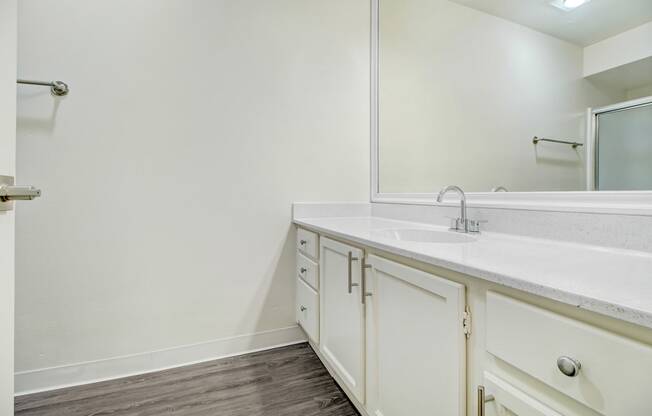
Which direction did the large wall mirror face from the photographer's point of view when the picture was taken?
facing the viewer and to the left of the viewer

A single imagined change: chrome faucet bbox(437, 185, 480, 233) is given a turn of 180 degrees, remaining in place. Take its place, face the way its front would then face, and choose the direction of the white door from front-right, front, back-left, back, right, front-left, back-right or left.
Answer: back

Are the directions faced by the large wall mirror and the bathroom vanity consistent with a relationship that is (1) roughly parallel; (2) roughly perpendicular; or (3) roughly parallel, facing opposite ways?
roughly parallel

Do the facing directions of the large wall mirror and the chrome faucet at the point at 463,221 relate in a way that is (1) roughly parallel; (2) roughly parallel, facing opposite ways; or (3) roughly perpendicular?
roughly parallel

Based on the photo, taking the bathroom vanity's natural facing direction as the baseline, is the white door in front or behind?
in front

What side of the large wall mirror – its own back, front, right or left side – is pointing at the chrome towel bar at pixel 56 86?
front

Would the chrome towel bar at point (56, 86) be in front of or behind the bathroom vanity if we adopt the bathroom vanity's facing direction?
in front

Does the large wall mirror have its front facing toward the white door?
yes

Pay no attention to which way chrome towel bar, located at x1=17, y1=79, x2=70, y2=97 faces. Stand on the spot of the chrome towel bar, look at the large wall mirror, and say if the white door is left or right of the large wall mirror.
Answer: right
